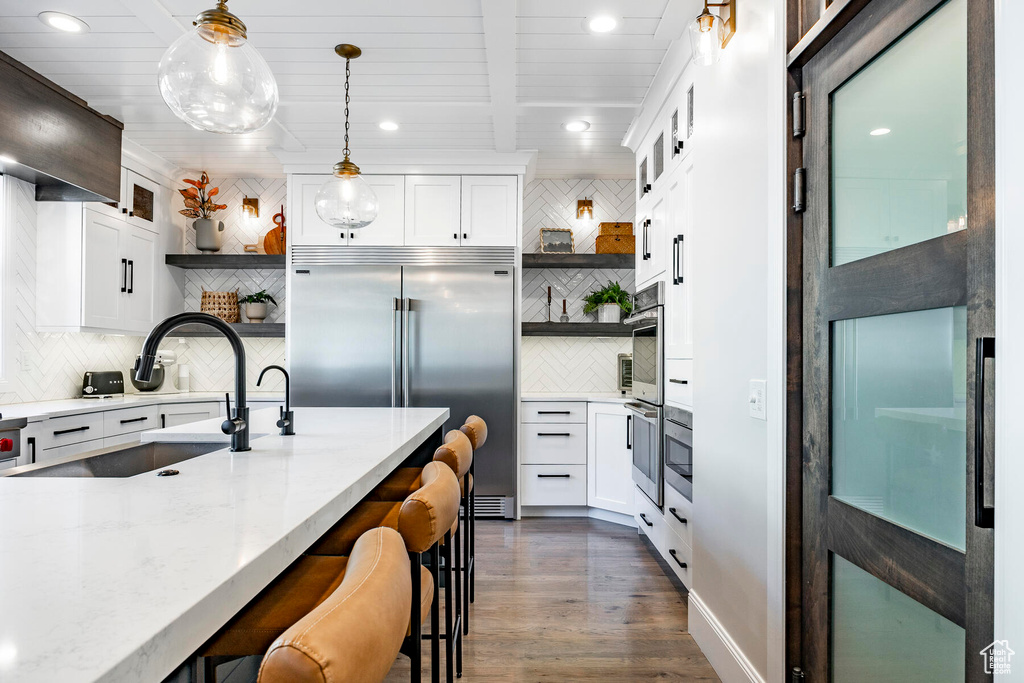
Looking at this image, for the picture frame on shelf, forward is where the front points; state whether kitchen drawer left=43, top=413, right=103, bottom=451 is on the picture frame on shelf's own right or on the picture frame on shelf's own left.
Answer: on the picture frame on shelf's own right

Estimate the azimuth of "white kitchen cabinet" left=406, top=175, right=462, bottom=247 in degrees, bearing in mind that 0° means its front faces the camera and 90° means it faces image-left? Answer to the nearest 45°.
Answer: approximately 0°

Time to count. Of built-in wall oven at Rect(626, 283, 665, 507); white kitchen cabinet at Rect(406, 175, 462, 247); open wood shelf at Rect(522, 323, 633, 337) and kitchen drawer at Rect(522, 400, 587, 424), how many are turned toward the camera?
3

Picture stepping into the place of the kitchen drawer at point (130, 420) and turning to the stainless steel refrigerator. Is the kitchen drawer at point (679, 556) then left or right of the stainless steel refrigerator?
right

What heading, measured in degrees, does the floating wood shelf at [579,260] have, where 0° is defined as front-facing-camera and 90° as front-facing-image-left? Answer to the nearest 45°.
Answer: approximately 0°

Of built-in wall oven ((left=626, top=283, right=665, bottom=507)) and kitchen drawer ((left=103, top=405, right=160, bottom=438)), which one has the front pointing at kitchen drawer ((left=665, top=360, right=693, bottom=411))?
kitchen drawer ((left=103, top=405, right=160, bottom=438))

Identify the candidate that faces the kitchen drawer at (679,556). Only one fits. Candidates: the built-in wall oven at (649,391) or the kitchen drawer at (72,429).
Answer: the kitchen drawer at (72,429)

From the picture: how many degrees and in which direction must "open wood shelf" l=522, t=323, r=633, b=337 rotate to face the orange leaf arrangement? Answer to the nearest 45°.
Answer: approximately 90° to its right
